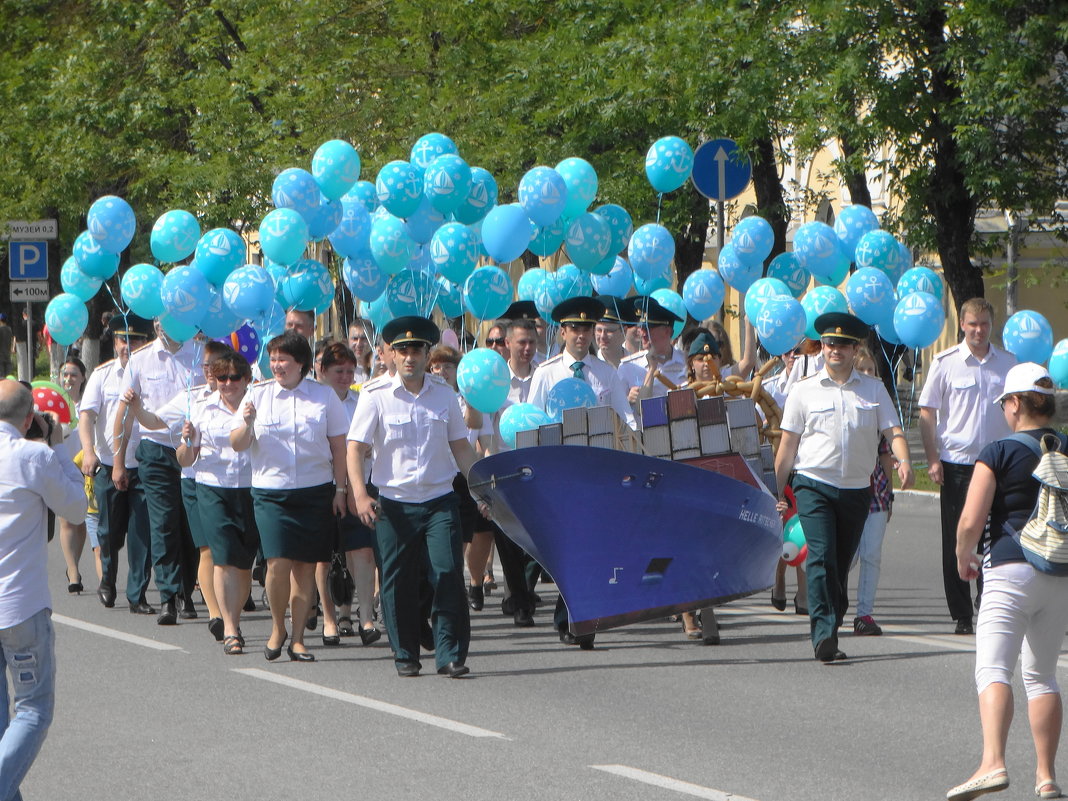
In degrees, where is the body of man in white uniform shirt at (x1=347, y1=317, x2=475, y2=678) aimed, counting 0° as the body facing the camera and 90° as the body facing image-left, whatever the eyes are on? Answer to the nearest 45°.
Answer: approximately 0°

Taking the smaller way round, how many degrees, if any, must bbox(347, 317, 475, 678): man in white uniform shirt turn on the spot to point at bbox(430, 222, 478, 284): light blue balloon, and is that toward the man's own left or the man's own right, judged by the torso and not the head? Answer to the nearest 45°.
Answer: approximately 180°

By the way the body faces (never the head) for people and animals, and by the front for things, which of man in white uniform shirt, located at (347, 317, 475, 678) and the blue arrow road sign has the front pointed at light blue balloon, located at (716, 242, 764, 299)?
the blue arrow road sign

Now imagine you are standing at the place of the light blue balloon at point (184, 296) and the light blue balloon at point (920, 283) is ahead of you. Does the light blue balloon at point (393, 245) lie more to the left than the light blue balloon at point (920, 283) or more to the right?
left

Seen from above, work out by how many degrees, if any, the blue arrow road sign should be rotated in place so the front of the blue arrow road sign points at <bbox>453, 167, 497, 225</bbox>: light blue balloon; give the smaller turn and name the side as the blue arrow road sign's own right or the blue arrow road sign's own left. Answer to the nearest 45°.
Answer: approximately 45° to the blue arrow road sign's own right

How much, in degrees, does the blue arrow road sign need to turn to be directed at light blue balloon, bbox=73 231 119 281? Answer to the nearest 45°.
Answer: approximately 45° to its right

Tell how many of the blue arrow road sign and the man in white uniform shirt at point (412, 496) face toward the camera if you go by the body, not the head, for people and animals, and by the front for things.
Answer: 2

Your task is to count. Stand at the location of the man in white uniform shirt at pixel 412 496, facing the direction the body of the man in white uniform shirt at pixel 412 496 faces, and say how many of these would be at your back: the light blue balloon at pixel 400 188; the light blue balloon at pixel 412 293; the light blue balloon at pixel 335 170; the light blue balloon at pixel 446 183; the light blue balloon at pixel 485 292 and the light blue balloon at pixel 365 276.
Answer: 6

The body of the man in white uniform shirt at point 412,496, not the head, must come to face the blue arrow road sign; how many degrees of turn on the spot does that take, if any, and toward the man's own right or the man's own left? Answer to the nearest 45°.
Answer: approximately 135° to the man's own left

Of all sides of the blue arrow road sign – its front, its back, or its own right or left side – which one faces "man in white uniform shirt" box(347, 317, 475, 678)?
front

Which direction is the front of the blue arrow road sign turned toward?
toward the camera

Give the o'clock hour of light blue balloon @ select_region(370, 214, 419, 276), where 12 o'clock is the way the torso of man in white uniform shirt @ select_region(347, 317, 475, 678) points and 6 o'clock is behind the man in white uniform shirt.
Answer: The light blue balloon is roughly at 6 o'clock from the man in white uniform shirt.

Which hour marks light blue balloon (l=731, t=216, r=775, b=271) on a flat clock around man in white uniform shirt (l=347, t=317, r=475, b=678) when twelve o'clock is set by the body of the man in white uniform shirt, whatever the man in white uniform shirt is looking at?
The light blue balloon is roughly at 7 o'clock from the man in white uniform shirt.

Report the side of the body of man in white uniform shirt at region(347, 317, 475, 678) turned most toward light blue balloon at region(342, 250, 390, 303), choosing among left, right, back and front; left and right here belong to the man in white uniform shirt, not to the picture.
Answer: back
